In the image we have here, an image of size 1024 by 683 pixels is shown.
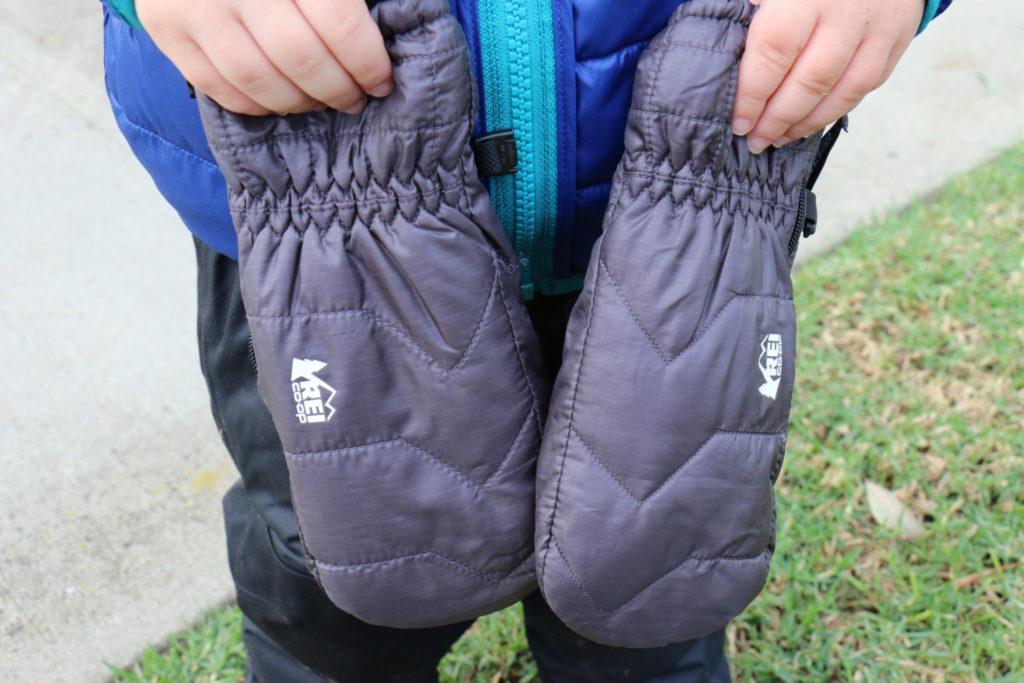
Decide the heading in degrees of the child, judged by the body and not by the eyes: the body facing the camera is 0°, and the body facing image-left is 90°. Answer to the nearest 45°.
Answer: approximately 0°
